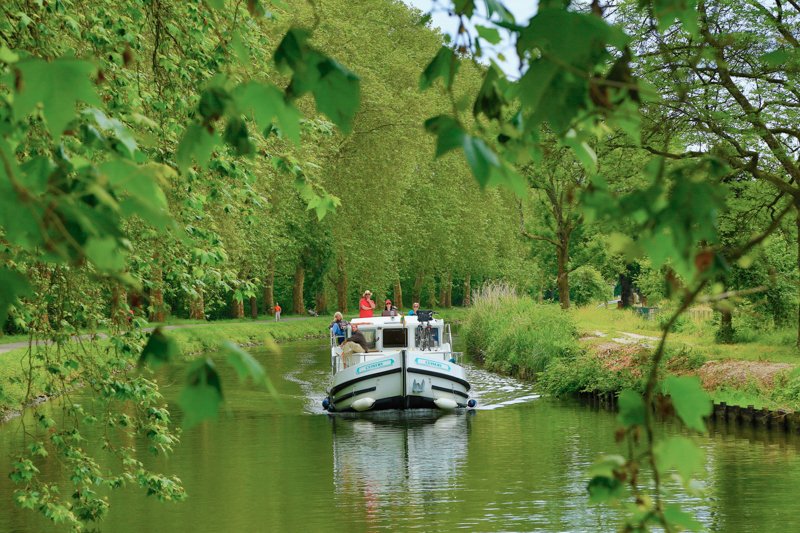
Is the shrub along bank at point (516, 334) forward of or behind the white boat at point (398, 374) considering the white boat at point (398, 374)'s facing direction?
behind

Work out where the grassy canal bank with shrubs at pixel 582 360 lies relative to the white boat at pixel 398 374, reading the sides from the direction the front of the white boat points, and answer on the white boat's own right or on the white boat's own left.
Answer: on the white boat's own left

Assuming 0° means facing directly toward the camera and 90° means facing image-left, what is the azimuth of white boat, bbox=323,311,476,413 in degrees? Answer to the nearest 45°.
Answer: approximately 0°
